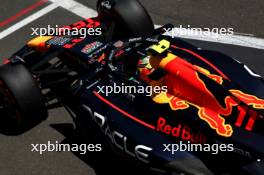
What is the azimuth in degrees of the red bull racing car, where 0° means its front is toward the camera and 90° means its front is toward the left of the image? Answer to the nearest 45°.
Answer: approximately 135°
